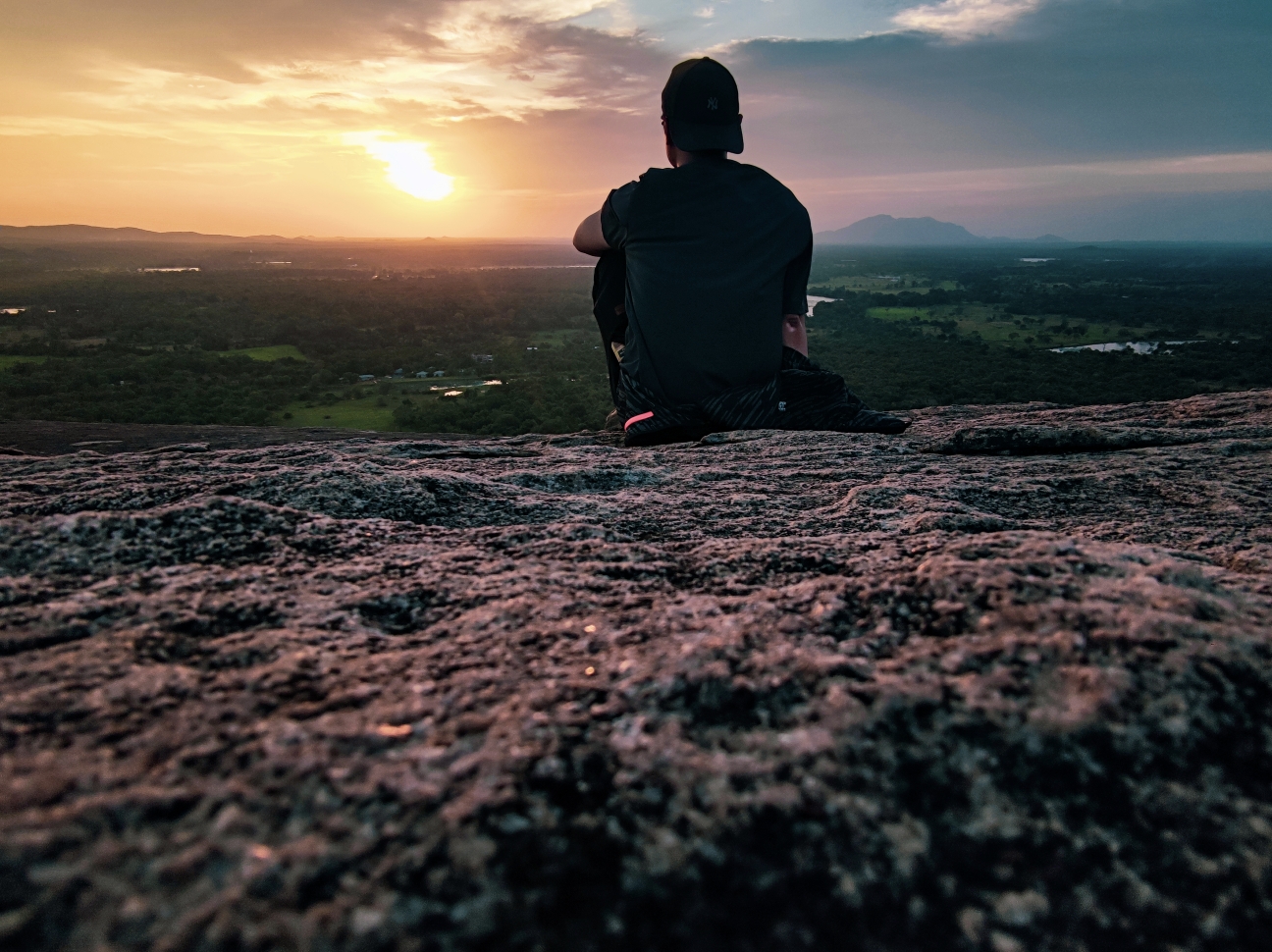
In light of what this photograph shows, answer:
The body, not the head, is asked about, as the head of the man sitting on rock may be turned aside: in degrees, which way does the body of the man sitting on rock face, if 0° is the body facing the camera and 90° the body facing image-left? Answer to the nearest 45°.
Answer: approximately 180°
